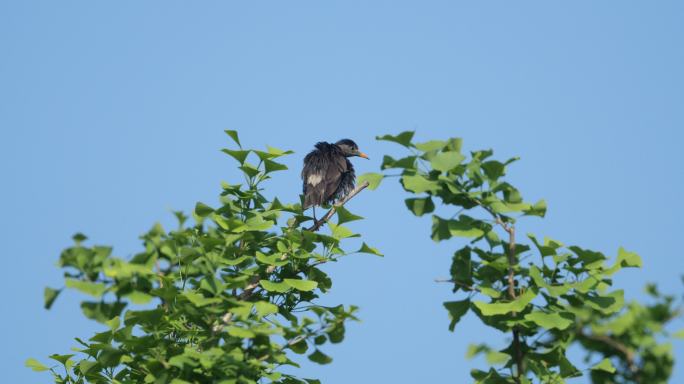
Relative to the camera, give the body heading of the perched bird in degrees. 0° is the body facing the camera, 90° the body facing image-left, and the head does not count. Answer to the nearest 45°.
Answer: approximately 270°
